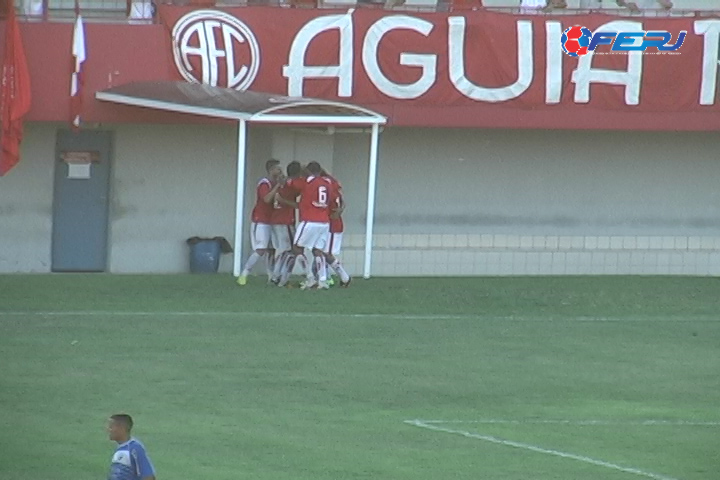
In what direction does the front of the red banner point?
toward the camera

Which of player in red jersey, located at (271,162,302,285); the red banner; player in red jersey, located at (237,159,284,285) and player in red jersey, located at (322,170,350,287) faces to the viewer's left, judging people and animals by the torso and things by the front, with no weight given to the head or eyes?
player in red jersey, located at (322,170,350,287)

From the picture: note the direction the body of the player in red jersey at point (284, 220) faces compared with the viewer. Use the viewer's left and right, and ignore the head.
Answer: facing to the right of the viewer

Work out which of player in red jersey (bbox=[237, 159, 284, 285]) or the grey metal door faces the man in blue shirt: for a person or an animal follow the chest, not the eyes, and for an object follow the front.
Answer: the grey metal door

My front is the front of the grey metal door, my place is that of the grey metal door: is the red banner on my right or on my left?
on my left

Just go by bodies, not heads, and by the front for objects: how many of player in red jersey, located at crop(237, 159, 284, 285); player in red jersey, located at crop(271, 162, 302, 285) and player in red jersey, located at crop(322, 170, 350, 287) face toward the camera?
0

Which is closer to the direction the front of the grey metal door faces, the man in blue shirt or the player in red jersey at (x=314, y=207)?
the man in blue shirt

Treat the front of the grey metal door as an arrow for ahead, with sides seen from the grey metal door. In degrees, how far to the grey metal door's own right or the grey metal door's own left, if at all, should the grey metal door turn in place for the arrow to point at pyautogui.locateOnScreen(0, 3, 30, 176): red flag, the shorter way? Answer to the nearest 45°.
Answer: approximately 45° to the grey metal door's own right

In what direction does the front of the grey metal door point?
toward the camera

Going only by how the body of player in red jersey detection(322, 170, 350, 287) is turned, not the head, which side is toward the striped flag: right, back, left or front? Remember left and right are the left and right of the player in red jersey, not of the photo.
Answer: front

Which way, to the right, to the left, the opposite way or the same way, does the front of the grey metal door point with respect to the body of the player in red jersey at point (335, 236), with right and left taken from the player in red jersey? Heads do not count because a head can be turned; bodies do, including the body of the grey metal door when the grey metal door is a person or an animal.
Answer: to the left

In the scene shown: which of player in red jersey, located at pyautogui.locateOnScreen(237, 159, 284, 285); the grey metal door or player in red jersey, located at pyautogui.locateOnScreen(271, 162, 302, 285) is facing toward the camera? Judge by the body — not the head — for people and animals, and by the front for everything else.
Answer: the grey metal door

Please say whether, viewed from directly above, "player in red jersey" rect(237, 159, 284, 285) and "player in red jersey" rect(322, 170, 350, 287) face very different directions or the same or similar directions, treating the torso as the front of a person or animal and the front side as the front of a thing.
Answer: very different directions

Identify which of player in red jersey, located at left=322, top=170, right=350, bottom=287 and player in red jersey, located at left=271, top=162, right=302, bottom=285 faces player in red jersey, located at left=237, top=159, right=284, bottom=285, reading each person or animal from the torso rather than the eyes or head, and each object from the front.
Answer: player in red jersey, located at left=322, top=170, right=350, bottom=287

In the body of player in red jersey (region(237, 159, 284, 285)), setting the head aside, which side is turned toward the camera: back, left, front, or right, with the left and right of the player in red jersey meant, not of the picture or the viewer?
right

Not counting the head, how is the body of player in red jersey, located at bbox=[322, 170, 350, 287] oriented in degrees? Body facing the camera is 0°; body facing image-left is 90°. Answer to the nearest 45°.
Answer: approximately 90°

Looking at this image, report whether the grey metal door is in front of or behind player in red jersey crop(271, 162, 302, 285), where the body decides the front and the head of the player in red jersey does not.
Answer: behind
